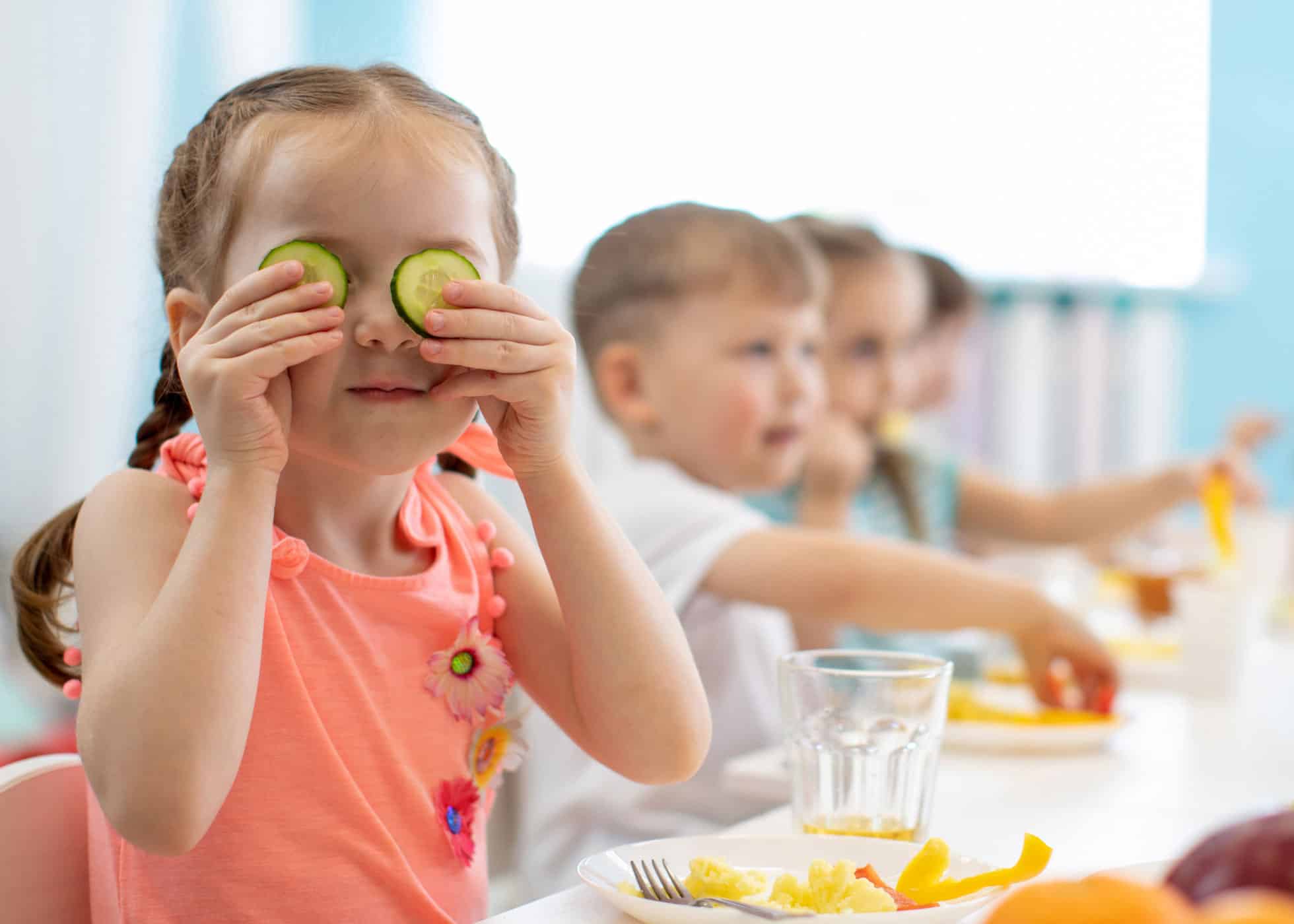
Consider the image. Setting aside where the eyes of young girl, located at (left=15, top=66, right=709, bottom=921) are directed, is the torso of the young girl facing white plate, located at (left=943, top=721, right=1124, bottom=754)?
no

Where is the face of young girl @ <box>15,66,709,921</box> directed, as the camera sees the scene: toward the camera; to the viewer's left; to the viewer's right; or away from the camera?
toward the camera

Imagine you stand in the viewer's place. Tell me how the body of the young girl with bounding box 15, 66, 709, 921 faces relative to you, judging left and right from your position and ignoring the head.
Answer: facing the viewer and to the right of the viewer

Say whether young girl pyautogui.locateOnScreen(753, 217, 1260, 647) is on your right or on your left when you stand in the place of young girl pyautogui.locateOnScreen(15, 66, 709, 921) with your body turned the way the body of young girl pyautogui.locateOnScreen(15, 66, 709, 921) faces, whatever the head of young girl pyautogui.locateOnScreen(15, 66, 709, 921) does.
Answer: on your left
